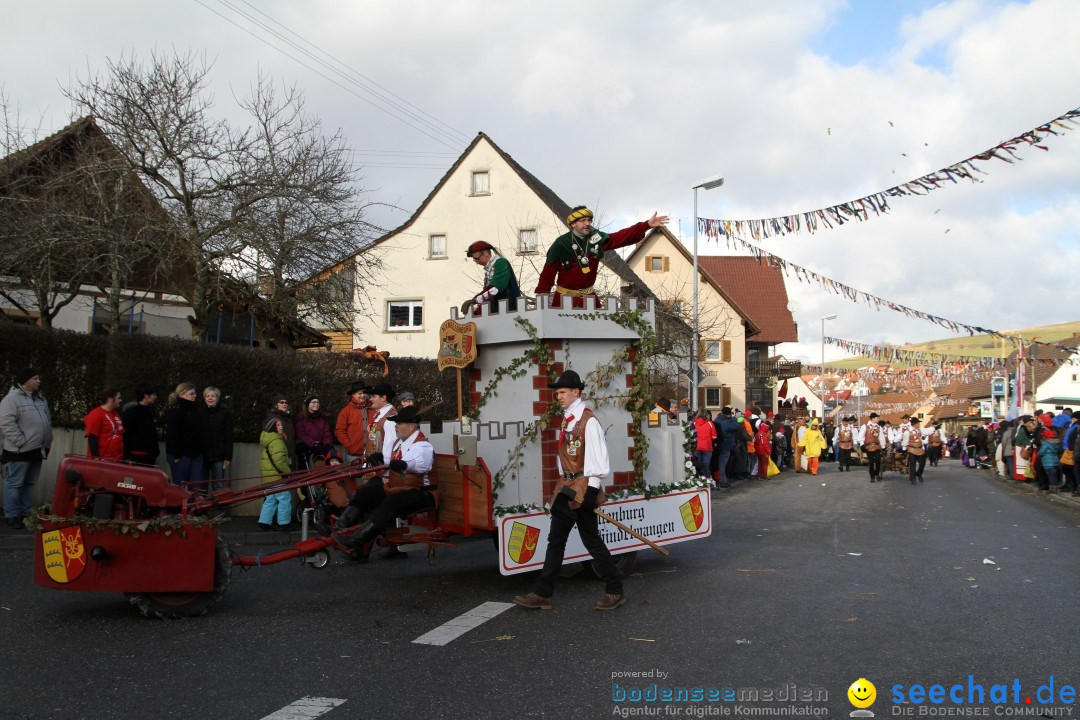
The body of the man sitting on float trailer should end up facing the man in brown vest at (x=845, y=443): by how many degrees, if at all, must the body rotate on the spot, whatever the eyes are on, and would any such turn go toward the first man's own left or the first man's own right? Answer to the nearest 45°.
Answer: approximately 135° to the first man's own right

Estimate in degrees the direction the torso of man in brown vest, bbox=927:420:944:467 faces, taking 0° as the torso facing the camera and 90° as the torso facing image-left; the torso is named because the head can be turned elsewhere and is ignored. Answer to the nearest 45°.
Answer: approximately 0°

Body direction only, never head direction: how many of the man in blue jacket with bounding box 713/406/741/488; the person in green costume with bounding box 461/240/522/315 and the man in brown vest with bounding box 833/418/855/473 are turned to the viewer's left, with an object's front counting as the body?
1

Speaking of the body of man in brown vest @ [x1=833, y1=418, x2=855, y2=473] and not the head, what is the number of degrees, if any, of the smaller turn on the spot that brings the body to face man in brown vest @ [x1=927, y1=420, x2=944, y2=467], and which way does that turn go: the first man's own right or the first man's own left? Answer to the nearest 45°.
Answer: approximately 135° to the first man's own left

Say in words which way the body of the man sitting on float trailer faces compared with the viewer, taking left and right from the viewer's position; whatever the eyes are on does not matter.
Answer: facing to the left of the viewer

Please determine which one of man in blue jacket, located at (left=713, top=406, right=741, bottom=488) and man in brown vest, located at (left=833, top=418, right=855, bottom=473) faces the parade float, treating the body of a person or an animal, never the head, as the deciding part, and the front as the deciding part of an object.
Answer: the man in brown vest

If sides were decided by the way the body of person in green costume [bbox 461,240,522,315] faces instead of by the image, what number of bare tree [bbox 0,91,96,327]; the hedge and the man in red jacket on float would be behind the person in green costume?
1

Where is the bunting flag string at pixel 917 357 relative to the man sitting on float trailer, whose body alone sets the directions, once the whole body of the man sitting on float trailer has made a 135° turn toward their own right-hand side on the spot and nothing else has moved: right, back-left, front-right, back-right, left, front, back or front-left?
front

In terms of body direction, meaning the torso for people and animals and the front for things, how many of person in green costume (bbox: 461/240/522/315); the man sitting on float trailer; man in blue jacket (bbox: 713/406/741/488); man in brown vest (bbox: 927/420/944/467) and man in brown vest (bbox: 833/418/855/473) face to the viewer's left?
2
